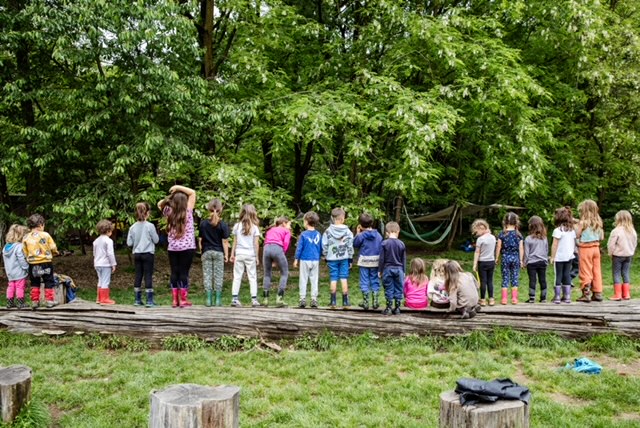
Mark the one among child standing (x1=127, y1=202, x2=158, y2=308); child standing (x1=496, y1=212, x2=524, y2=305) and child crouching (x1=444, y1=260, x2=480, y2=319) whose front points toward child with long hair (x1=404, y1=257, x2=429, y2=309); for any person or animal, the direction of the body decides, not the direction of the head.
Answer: the child crouching

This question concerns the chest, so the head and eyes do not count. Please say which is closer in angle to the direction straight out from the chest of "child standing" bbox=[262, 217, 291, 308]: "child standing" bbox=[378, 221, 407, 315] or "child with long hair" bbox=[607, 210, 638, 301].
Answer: the child with long hair

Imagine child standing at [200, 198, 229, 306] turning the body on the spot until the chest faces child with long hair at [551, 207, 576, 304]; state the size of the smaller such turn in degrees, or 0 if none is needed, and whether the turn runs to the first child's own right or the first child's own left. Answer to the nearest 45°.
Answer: approximately 90° to the first child's own right

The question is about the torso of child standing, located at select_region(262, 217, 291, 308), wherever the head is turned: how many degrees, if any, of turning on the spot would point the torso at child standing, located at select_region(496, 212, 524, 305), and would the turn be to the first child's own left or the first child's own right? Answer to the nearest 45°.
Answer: approximately 45° to the first child's own right

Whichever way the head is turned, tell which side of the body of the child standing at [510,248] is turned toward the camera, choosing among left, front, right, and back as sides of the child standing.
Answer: back

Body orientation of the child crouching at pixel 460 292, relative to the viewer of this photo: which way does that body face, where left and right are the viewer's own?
facing away from the viewer and to the left of the viewer

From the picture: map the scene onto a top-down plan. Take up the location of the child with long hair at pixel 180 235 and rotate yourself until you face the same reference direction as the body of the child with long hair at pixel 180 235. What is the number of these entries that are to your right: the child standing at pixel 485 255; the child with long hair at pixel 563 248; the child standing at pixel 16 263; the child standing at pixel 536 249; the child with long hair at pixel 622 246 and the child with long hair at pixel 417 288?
5

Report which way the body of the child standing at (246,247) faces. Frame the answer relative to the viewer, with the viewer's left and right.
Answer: facing away from the viewer

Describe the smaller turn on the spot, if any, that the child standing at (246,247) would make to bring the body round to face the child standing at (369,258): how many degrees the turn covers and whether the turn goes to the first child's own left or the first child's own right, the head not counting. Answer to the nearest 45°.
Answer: approximately 135° to the first child's own right

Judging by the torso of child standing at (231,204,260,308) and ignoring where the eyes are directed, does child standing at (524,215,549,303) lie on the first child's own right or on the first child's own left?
on the first child's own right

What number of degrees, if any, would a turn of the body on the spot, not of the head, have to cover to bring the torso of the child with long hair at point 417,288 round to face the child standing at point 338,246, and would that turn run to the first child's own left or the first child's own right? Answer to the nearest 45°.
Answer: approximately 90° to the first child's own left

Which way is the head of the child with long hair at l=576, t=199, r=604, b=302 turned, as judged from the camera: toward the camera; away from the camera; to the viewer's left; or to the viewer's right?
away from the camera

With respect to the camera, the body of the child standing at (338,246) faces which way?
away from the camera

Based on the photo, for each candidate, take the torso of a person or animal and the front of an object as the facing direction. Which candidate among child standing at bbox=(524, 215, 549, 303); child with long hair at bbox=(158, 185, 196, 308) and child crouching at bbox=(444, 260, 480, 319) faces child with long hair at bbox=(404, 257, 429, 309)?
the child crouching

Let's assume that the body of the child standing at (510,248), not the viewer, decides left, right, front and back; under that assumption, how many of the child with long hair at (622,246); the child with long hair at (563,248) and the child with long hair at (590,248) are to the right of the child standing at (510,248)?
3

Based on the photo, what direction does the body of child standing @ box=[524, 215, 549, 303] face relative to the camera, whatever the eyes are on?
away from the camera

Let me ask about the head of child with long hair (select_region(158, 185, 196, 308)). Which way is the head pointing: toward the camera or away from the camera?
away from the camera

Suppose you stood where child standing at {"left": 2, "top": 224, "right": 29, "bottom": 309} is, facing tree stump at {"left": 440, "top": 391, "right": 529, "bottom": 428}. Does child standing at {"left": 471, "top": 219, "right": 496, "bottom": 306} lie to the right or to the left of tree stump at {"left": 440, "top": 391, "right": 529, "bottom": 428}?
left

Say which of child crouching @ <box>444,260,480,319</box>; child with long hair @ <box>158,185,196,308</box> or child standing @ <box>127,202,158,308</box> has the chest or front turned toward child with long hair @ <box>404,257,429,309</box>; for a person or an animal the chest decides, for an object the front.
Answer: the child crouching

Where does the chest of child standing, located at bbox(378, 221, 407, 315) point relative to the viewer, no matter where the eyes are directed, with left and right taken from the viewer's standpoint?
facing away from the viewer

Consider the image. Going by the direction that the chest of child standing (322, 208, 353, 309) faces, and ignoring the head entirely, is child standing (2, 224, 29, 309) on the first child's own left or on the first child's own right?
on the first child's own left
